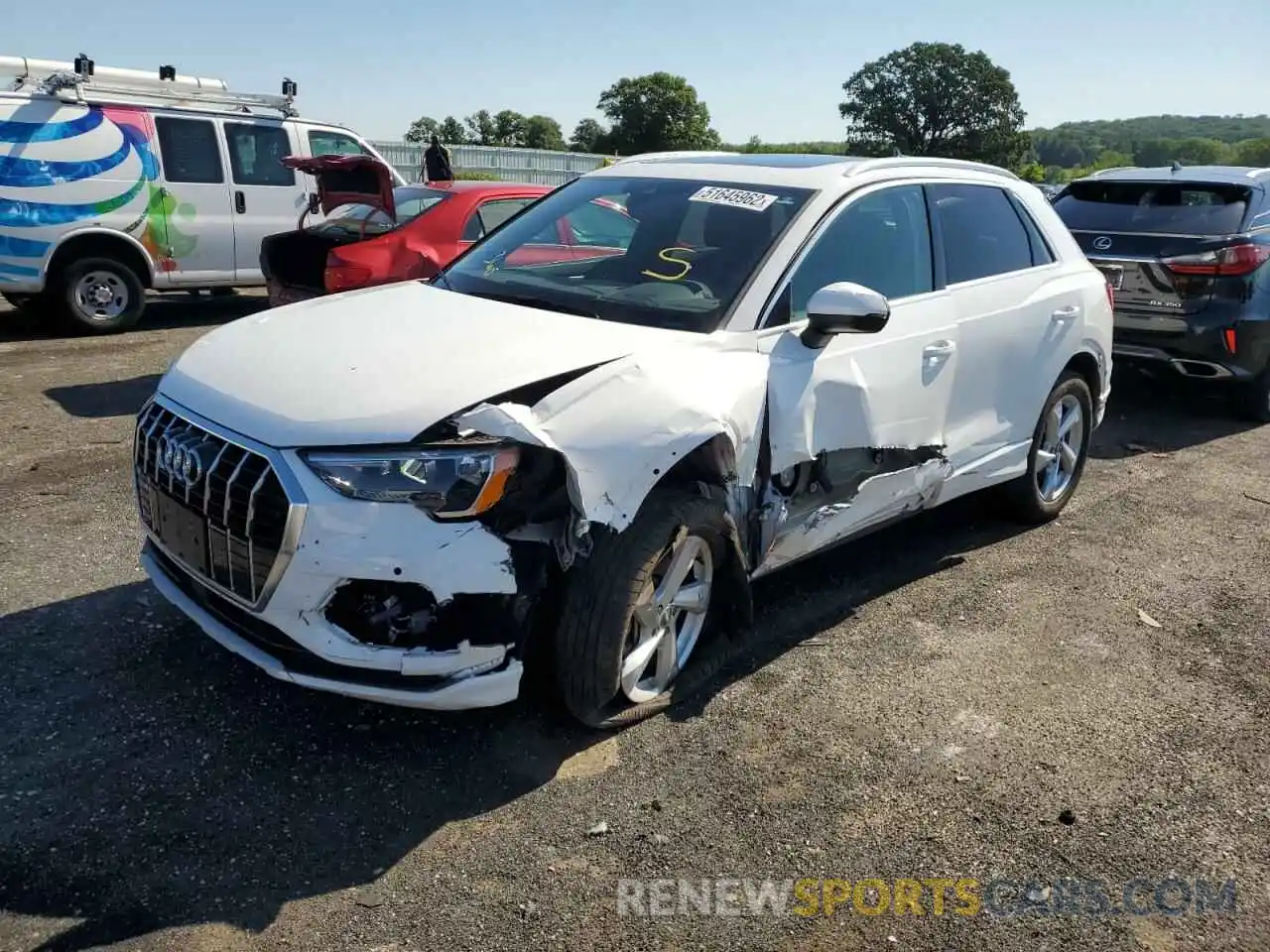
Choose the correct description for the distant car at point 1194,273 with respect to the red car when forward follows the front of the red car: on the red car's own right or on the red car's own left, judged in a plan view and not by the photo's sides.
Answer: on the red car's own right

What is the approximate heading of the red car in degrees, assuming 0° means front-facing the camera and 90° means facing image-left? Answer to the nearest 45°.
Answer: approximately 225°

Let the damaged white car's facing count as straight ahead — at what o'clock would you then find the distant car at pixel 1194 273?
The distant car is roughly at 6 o'clock from the damaged white car.

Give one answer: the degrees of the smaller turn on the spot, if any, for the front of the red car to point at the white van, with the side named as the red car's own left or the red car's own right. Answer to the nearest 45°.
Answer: approximately 90° to the red car's own left

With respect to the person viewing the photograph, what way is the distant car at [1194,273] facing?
facing away from the viewer and to the right of the viewer

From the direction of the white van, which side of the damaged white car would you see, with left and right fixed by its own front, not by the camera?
right

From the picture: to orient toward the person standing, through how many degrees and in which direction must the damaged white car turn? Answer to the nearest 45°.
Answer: approximately 135° to its right
